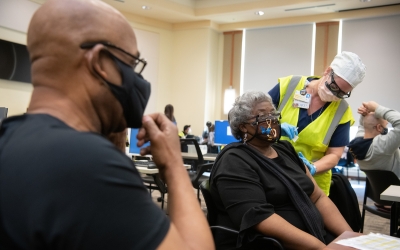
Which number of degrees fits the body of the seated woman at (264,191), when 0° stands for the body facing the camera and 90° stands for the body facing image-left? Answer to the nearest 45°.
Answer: approximately 315°

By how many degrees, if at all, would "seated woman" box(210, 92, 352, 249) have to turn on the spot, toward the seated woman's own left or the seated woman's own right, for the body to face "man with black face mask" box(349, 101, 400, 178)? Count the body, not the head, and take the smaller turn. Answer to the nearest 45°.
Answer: approximately 90° to the seated woman's own left

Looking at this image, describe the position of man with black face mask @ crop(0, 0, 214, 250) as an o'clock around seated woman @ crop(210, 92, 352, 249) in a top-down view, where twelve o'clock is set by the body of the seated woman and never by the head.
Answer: The man with black face mask is roughly at 2 o'clock from the seated woman.

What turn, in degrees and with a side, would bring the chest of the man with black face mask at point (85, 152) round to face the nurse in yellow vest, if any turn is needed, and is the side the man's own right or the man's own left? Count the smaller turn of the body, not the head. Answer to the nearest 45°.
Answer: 0° — they already face them

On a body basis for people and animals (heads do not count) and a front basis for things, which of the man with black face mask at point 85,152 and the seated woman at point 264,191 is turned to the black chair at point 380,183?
the man with black face mask

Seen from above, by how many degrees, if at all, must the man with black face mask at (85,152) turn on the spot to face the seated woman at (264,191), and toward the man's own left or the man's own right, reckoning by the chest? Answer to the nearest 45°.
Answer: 0° — they already face them

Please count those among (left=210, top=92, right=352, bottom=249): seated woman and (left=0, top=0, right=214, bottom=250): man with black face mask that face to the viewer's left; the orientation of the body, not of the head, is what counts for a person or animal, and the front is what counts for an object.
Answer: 0

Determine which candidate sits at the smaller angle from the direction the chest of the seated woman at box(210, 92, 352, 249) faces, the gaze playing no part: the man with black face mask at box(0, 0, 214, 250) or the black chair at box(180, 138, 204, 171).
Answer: the man with black face mask

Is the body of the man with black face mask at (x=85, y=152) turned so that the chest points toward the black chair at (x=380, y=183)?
yes

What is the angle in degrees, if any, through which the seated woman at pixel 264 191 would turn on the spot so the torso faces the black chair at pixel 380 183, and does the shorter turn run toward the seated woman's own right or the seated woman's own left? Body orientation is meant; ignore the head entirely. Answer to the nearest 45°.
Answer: approximately 90° to the seated woman's own left

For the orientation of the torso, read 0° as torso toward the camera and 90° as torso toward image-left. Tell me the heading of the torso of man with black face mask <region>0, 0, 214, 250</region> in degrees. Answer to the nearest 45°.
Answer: approximately 225°

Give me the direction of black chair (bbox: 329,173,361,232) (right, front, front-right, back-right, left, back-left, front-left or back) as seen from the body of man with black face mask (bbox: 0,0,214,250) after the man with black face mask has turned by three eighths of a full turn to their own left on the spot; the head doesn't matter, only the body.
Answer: back-right
